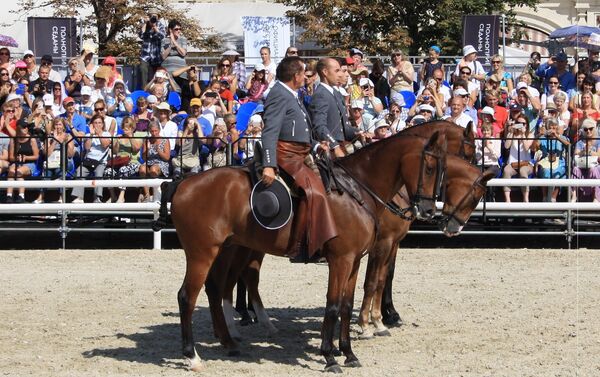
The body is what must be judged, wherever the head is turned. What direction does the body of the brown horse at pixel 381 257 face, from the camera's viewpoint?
to the viewer's right

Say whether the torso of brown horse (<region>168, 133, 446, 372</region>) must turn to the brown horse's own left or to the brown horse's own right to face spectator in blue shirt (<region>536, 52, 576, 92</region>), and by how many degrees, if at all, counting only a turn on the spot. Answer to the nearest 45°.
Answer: approximately 45° to the brown horse's own left

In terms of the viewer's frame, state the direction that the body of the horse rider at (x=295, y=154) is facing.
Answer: to the viewer's right

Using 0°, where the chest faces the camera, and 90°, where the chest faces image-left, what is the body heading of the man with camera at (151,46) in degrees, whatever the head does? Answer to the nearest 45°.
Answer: approximately 0°

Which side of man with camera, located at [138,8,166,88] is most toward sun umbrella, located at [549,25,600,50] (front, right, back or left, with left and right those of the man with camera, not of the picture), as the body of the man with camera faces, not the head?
left

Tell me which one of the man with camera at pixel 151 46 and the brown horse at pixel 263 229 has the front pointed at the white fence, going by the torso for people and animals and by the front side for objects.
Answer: the man with camera

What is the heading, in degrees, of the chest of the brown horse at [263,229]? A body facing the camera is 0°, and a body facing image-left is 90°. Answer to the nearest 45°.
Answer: approximately 270°

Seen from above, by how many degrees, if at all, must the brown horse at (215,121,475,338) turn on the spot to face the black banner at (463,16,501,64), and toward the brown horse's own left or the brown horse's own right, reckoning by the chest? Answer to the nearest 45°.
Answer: approximately 90° to the brown horse's own left

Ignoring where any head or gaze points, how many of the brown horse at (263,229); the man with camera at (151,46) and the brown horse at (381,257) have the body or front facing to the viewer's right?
2

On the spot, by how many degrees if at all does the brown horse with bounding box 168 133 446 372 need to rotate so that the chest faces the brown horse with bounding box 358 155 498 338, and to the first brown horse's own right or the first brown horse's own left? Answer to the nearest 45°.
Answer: approximately 45° to the first brown horse's own left

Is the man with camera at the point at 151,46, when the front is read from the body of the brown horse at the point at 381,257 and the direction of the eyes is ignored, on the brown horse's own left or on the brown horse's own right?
on the brown horse's own left

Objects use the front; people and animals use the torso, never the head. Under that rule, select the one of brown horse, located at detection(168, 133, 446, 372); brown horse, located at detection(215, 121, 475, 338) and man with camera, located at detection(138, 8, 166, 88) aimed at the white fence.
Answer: the man with camera

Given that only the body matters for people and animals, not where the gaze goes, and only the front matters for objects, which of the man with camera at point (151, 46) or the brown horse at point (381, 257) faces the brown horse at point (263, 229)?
the man with camera

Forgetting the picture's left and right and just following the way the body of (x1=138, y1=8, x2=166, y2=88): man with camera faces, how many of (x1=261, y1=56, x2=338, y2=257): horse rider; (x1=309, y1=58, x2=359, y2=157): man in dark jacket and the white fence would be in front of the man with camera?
3
